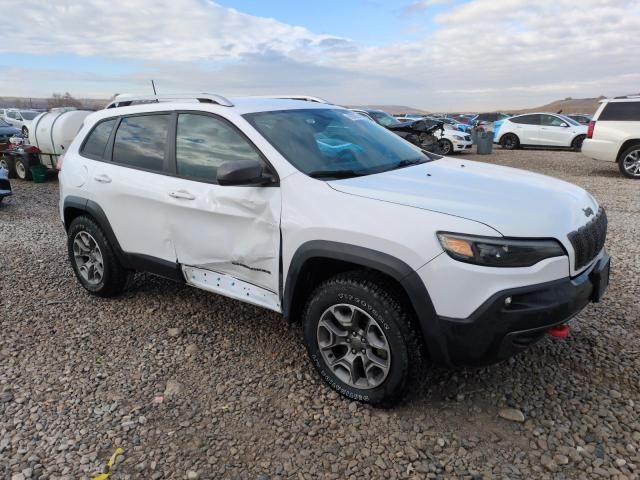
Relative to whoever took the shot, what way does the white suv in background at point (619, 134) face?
facing to the right of the viewer

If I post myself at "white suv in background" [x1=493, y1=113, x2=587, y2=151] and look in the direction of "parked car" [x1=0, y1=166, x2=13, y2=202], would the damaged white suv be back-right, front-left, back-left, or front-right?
front-left

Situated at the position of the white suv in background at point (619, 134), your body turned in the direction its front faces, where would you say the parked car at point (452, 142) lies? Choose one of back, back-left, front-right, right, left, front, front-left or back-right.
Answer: back-left

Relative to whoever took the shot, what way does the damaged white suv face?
facing the viewer and to the right of the viewer

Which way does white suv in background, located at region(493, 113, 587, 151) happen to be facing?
to the viewer's right

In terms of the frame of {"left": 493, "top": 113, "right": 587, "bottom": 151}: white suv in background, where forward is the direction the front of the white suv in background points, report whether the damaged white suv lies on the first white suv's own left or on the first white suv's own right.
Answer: on the first white suv's own right

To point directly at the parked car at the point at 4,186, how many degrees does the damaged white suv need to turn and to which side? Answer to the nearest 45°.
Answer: approximately 180°

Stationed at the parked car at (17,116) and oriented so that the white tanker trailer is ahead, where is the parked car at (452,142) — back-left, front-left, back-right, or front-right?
front-left
